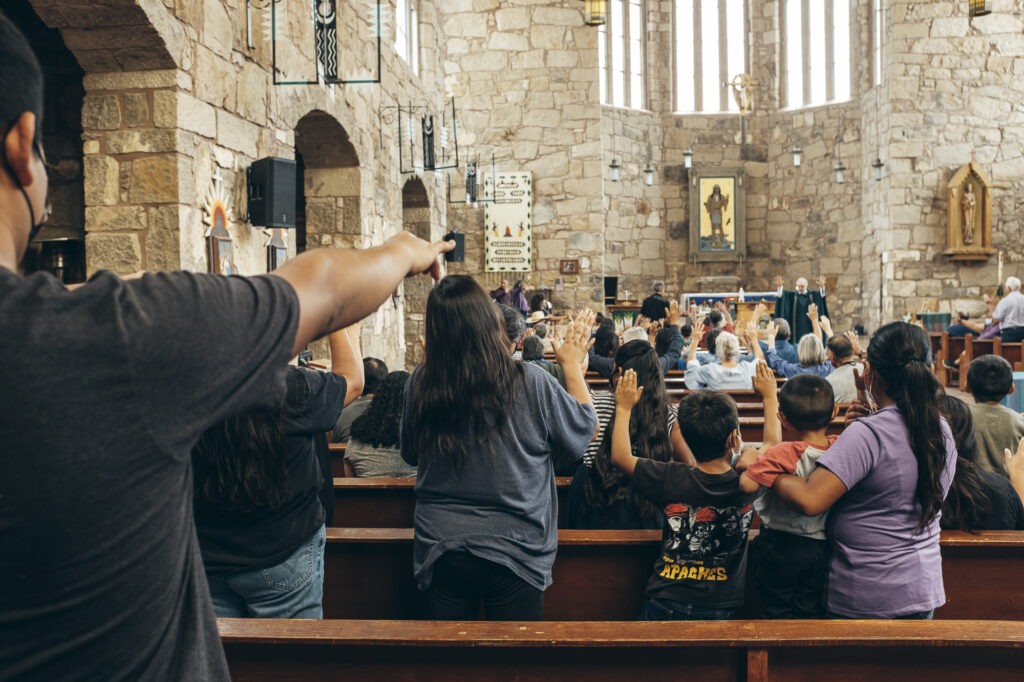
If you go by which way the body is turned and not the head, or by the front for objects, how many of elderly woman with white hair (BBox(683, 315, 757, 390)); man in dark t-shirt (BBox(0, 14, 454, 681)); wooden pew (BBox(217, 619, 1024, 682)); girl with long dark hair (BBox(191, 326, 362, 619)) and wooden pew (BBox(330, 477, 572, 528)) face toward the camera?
0

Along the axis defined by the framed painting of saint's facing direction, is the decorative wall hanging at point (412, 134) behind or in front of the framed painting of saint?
in front

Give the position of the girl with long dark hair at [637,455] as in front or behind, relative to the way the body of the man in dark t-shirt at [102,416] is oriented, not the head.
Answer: in front

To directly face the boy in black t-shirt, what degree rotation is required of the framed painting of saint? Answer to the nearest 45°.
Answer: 0° — it already faces them

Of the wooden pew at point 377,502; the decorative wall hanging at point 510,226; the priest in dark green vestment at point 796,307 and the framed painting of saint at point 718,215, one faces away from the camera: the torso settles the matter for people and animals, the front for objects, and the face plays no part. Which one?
the wooden pew

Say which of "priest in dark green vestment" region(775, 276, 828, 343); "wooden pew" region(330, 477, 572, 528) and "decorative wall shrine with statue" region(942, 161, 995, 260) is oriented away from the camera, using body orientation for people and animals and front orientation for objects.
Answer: the wooden pew

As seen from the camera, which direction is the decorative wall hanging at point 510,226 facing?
toward the camera

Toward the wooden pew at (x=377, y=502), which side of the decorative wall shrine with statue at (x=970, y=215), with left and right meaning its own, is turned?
front

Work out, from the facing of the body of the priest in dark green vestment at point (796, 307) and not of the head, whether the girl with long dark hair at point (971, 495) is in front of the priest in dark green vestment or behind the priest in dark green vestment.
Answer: in front

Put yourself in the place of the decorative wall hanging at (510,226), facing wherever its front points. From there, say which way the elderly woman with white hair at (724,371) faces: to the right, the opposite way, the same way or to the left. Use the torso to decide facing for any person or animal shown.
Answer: the opposite way

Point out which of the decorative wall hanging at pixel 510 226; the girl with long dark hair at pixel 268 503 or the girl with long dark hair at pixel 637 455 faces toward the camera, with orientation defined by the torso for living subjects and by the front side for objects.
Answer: the decorative wall hanging

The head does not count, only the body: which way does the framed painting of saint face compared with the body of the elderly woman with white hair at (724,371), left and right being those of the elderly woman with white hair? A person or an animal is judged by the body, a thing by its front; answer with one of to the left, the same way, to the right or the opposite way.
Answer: the opposite way

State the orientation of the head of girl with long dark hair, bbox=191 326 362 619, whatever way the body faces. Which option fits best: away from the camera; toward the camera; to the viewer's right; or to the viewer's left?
away from the camera

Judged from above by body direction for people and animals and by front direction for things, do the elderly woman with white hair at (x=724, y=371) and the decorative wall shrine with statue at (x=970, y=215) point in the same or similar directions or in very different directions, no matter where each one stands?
very different directions

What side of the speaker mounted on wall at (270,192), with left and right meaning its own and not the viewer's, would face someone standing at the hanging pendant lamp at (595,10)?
left

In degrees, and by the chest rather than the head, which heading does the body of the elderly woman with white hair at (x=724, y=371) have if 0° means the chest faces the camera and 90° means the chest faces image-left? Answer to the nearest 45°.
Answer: approximately 180°

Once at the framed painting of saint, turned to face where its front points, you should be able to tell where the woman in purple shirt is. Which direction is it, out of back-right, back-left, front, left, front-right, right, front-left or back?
front

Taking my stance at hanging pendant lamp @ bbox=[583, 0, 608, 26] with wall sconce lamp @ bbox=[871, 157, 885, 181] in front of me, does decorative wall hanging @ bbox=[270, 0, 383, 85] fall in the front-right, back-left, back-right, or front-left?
back-right

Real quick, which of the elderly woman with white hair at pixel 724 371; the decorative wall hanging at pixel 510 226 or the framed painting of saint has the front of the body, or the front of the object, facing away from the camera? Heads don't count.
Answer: the elderly woman with white hair

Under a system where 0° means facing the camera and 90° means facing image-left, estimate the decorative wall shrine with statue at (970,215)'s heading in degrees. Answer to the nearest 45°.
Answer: approximately 0°

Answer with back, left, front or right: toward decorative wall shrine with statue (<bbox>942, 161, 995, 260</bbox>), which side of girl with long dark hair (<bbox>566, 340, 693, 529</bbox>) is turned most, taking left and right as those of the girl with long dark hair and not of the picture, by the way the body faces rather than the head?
front
